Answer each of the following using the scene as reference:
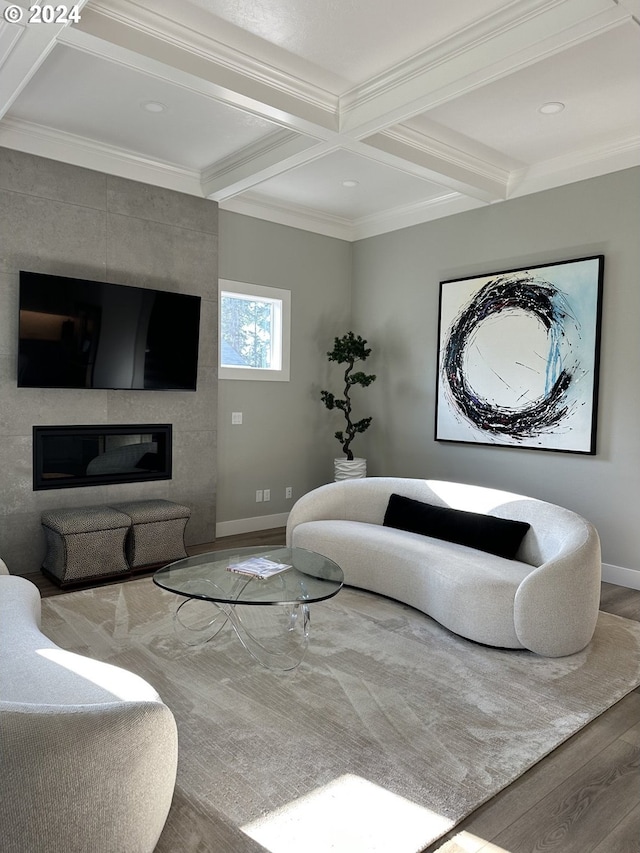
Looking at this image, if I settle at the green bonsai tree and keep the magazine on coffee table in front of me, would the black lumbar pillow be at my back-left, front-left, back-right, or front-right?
front-left

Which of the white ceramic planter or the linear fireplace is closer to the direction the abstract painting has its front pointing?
the linear fireplace

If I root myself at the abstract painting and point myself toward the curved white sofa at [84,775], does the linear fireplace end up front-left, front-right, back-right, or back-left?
front-right

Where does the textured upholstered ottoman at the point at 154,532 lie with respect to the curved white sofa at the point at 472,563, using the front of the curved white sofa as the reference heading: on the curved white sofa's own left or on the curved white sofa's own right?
on the curved white sofa's own right

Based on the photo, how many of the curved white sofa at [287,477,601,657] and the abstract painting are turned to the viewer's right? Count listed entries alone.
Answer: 0

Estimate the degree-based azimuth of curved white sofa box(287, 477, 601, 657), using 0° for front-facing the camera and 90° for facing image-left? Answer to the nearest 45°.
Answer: approximately 45°

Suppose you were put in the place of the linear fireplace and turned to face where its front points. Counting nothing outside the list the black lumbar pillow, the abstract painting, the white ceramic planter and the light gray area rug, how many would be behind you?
0

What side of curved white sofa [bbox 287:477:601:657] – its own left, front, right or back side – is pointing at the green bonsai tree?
right

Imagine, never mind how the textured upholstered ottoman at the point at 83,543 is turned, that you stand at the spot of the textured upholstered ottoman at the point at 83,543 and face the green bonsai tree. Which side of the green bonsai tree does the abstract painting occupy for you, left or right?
right

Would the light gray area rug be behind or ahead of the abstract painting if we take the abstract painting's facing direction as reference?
ahead

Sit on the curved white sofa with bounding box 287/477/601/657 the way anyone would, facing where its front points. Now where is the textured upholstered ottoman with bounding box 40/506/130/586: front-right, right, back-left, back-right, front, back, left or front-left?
front-right

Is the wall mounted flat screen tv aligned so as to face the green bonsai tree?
no

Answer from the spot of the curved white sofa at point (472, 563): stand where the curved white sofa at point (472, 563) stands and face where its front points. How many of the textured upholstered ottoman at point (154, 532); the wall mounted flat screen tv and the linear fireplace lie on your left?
0

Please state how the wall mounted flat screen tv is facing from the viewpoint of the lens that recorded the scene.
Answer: facing the viewer and to the right of the viewer

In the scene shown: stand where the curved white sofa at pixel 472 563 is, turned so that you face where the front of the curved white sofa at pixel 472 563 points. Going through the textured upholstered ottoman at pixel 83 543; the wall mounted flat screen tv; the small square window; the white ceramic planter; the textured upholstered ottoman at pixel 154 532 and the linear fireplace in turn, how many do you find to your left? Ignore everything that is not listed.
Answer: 0

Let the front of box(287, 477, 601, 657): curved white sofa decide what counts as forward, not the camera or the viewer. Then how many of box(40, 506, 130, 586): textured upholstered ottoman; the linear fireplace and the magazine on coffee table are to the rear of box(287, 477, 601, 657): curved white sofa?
0

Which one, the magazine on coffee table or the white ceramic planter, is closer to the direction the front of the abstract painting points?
the magazine on coffee table

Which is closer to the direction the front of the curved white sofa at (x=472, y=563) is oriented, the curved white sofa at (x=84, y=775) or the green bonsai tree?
the curved white sofa

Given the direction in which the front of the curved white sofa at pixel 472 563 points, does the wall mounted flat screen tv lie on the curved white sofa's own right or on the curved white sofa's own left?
on the curved white sofa's own right

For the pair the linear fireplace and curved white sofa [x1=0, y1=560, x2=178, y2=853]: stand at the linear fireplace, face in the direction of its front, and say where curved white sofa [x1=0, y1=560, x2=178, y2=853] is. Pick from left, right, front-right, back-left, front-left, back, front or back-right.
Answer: front-right
